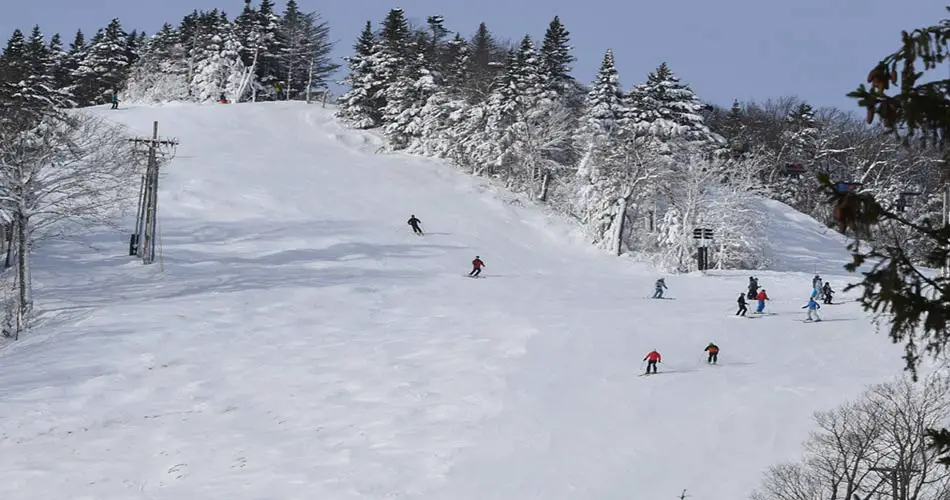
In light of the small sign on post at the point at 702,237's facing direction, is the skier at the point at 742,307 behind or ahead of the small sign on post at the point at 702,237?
ahead

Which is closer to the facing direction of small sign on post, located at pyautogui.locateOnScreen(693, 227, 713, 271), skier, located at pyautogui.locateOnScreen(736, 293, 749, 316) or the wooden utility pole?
the skier

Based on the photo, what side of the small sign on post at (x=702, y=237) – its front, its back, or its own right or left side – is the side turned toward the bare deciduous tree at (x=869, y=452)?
front

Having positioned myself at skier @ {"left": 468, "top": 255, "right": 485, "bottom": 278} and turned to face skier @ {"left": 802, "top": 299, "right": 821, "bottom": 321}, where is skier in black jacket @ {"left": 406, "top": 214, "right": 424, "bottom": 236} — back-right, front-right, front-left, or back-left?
back-left

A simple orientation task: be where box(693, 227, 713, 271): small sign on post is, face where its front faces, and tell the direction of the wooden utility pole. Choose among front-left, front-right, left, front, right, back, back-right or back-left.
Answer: front-right

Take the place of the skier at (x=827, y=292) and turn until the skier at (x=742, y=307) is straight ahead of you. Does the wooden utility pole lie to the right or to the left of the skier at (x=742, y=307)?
right

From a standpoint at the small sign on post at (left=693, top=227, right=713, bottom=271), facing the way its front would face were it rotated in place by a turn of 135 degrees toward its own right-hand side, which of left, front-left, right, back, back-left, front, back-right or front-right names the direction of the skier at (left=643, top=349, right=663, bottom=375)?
back-left

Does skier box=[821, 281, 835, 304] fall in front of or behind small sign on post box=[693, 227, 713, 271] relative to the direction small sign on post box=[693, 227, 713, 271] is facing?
in front

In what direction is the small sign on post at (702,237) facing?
toward the camera

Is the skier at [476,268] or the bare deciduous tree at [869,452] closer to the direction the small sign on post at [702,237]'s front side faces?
the bare deciduous tree
